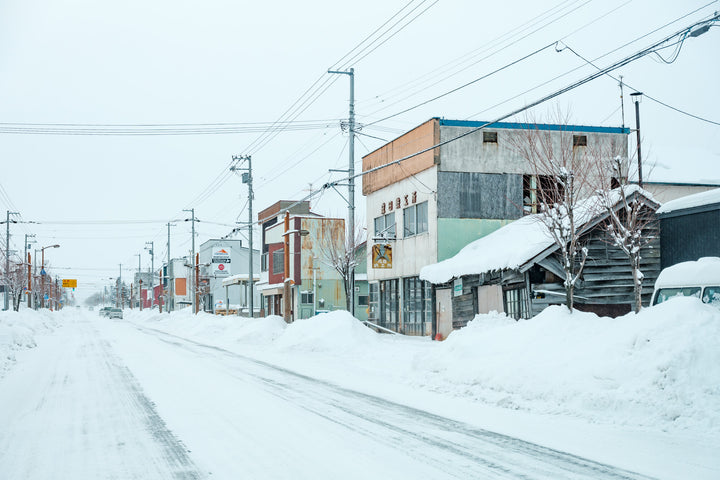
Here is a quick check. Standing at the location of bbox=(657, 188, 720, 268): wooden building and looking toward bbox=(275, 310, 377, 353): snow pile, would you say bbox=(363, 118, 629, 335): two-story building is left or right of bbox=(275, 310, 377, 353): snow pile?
right

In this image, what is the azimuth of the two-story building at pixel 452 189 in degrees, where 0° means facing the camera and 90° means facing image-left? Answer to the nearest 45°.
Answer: approximately 45°

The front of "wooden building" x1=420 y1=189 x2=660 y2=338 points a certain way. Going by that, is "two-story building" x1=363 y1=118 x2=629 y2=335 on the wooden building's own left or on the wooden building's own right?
on the wooden building's own right

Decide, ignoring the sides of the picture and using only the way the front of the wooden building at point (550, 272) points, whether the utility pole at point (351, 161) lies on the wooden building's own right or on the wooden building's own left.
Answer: on the wooden building's own right

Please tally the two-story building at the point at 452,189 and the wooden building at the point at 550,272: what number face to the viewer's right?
0

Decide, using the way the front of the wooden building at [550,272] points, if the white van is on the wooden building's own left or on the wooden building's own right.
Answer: on the wooden building's own left

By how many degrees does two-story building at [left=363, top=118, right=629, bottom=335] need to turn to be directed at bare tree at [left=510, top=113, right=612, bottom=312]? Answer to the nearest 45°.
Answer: approximately 45° to its left

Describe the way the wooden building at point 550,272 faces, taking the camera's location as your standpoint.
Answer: facing the viewer and to the left of the viewer
